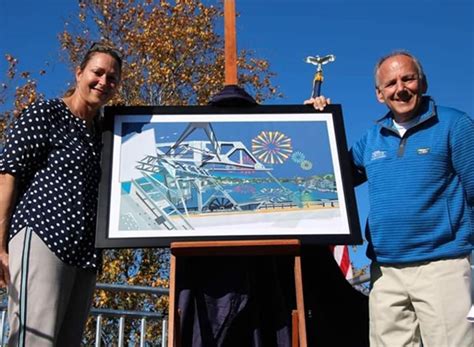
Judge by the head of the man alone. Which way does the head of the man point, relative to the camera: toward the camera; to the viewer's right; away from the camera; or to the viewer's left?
toward the camera

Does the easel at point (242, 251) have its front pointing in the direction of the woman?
no

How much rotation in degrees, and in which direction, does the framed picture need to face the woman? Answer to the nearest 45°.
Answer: approximately 90° to its right

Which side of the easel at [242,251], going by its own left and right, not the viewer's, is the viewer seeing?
front

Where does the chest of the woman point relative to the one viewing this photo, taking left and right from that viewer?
facing the viewer and to the right of the viewer

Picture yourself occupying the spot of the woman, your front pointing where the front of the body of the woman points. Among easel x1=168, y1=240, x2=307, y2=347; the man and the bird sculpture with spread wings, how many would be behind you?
0

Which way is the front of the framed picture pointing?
toward the camera

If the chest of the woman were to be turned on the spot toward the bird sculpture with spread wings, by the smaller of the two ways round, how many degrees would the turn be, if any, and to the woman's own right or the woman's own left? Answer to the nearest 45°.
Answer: approximately 45° to the woman's own left
